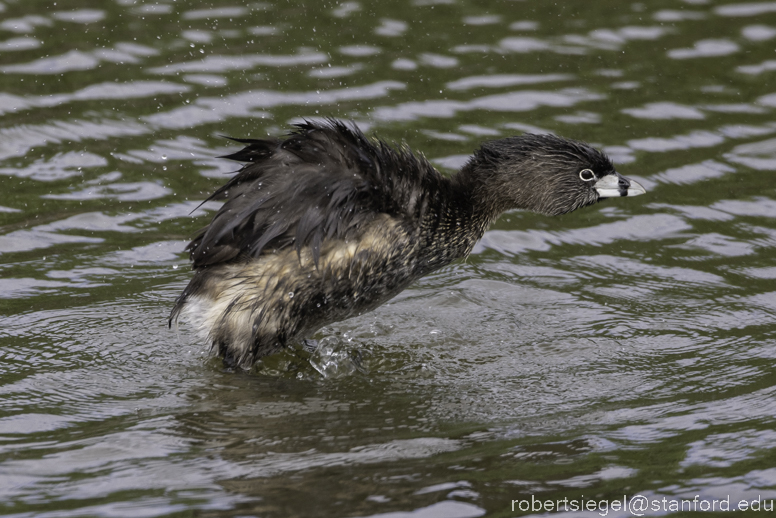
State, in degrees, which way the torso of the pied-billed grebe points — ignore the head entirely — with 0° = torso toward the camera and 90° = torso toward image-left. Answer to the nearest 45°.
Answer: approximately 270°
